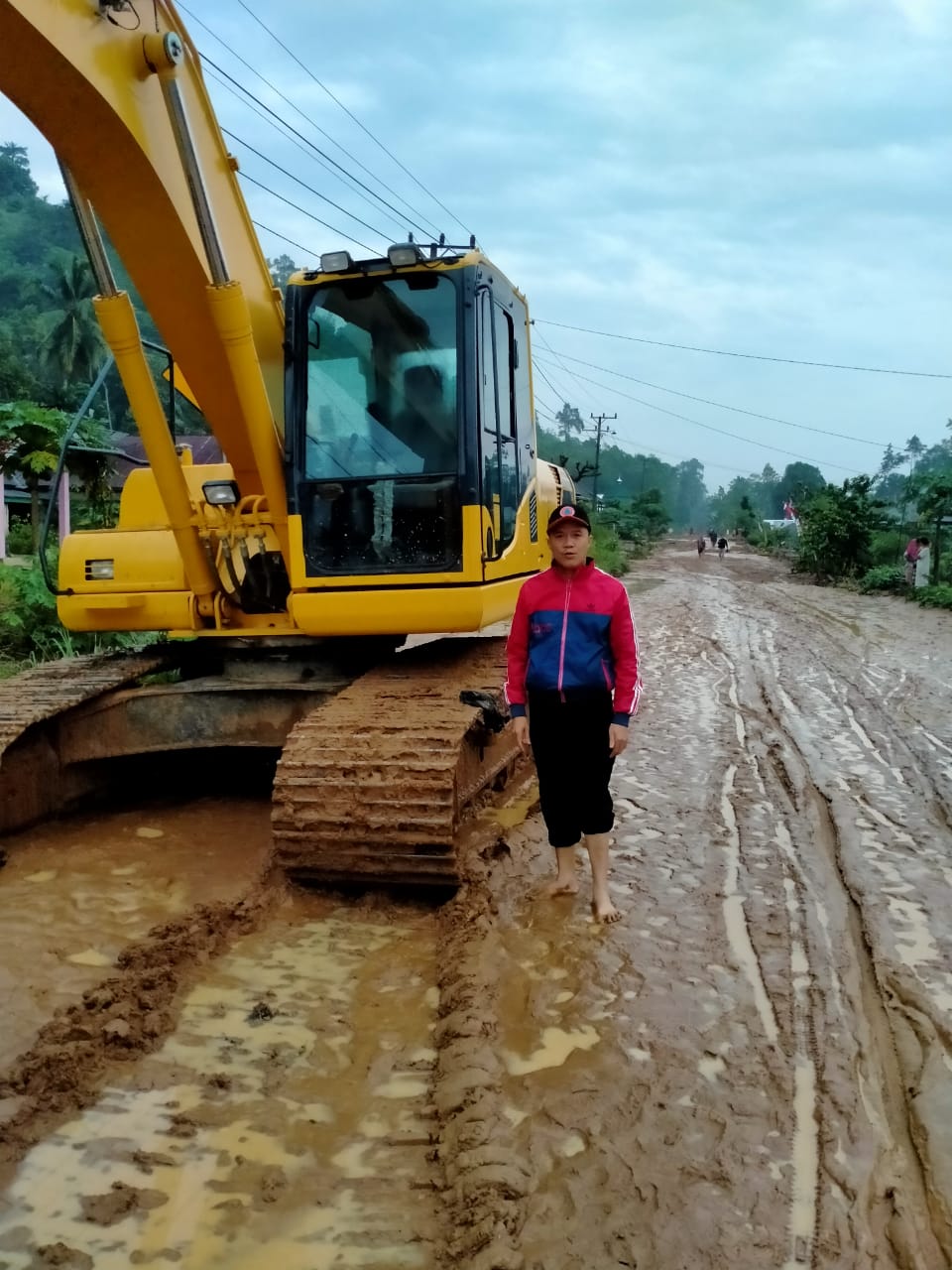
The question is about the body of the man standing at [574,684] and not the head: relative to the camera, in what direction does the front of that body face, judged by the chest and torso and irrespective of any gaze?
toward the camera

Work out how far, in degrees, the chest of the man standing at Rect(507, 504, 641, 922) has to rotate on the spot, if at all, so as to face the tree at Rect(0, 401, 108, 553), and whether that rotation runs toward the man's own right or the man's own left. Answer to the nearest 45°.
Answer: approximately 135° to the man's own right

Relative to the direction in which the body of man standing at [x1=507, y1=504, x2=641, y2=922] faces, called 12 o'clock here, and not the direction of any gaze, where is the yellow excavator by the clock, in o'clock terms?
The yellow excavator is roughly at 4 o'clock from the man standing.

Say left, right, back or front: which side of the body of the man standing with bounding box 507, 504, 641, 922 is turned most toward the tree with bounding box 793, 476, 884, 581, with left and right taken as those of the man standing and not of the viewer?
back

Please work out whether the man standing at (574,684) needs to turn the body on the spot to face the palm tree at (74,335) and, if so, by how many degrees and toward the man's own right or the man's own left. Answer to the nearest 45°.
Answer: approximately 135° to the man's own right

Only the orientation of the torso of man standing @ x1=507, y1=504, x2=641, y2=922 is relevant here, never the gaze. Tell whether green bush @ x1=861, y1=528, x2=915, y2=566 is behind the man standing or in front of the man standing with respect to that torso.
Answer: behind

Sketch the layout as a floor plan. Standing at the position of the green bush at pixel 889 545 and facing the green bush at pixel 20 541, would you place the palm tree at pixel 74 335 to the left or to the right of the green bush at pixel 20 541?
right

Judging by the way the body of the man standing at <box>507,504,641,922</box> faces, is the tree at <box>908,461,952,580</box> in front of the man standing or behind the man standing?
behind

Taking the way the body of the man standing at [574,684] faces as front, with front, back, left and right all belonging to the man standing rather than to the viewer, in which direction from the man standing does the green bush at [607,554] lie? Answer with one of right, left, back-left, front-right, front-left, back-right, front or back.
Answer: back
